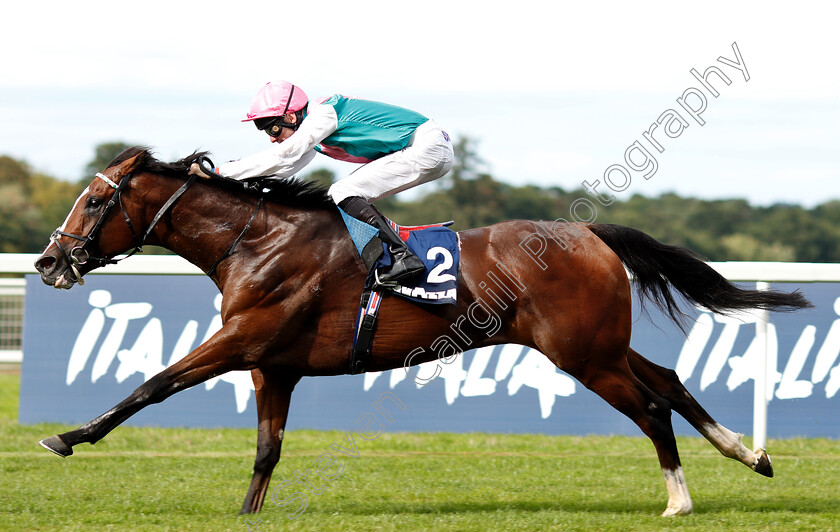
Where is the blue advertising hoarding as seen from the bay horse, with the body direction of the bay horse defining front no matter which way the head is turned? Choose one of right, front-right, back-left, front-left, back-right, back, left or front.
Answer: right

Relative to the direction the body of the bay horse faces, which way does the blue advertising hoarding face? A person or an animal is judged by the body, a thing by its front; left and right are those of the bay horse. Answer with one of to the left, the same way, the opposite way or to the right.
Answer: to the left

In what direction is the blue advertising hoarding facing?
toward the camera

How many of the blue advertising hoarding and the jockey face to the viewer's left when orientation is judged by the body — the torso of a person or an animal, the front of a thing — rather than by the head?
1

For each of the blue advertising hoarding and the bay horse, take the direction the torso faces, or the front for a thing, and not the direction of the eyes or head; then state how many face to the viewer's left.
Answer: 1

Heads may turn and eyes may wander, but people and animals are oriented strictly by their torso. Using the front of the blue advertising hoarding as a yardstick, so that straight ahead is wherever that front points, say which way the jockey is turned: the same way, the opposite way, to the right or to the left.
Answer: to the right

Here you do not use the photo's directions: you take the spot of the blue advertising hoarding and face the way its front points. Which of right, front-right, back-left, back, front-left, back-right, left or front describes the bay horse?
front

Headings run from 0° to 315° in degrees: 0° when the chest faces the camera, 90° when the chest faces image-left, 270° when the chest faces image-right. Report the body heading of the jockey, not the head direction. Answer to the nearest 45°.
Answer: approximately 90°

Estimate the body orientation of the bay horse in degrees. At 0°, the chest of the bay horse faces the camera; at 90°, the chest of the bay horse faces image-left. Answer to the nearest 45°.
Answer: approximately 90°
